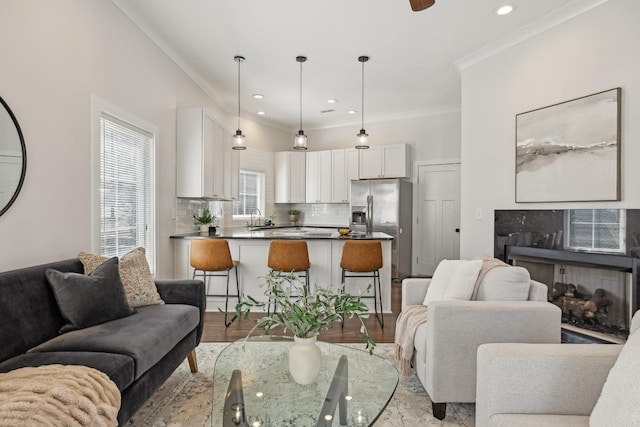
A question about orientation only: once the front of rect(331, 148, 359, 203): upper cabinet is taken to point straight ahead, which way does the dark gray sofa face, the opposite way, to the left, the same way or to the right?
to the left

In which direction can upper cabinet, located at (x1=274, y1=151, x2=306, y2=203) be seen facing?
toward the camera

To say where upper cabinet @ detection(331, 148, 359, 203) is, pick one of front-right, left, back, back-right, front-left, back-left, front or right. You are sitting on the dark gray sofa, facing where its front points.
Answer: left

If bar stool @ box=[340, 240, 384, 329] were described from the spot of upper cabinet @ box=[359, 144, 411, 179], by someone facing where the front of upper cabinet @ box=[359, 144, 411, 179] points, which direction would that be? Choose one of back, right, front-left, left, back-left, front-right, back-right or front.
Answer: front-left

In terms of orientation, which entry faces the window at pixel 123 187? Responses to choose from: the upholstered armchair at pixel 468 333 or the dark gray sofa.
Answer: the upholstered armchair

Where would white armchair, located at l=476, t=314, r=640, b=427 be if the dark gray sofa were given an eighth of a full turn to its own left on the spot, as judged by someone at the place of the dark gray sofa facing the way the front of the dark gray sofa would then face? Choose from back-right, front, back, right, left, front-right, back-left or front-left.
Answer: front-right

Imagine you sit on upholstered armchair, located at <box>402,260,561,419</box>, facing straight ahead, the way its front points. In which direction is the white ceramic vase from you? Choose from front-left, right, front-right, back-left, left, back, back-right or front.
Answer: front-left

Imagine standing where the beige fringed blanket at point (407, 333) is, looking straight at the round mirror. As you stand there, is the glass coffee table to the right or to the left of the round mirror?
left

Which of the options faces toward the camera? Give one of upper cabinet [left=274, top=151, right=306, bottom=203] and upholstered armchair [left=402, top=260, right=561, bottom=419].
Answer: the upper cabinet

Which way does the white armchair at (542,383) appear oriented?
to the viewer's left

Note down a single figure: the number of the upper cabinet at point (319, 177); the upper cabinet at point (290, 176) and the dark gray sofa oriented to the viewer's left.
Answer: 0

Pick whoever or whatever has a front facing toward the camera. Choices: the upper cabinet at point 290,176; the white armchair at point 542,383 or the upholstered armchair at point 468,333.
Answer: the upper cabinet

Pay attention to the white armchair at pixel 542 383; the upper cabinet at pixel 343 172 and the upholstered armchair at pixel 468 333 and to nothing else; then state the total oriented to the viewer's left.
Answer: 2

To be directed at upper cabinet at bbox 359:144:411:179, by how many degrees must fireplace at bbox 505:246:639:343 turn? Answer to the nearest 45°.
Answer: approximately 90° to its right

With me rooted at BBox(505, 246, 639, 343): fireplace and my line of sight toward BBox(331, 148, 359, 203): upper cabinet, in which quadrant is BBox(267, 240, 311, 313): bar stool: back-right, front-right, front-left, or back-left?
front-left

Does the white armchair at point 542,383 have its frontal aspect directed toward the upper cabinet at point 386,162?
no

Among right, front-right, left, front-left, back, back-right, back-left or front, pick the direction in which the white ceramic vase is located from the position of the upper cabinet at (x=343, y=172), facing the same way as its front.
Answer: front

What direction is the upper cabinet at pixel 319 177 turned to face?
toward the camera
